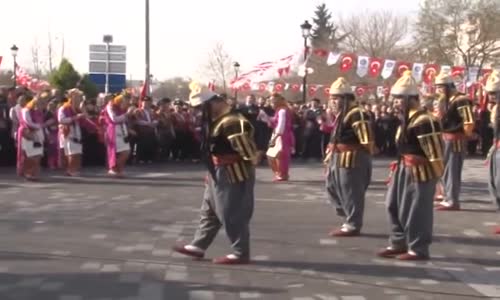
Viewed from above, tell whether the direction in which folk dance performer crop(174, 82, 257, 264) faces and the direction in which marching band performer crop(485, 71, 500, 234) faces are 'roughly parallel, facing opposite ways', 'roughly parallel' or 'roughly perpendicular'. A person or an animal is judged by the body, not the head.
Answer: roughly parallel

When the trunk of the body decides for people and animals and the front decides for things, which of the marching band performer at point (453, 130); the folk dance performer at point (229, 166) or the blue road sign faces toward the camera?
the blue road sign

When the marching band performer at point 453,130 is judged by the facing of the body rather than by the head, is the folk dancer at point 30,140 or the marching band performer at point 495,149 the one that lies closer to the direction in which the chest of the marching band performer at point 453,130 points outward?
the folk dancer

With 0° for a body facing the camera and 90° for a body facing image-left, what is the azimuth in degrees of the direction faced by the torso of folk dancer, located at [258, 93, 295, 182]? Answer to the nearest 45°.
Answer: approximately 90°

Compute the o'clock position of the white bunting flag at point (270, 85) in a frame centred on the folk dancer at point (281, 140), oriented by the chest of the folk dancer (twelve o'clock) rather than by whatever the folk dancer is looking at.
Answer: The white bunting flag is roughly at 3 o'clock from the folk dancer.

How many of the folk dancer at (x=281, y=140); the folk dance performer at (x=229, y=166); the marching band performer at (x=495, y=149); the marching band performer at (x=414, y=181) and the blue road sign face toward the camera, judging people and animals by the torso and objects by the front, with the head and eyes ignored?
1

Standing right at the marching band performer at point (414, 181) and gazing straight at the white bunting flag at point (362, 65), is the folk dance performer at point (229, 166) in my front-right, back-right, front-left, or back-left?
back-left

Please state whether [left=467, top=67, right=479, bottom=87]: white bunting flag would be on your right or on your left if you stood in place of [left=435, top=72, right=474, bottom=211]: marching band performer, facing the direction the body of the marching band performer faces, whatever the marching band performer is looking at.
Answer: on your right

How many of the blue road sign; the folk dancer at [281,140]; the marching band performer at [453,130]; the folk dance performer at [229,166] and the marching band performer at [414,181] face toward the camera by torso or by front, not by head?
1

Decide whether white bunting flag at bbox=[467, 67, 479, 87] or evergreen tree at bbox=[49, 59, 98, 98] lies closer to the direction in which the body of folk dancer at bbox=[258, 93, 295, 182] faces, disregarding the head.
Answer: the evergreen tree

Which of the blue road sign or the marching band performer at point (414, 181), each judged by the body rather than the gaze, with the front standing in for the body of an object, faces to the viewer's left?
the marching band performer

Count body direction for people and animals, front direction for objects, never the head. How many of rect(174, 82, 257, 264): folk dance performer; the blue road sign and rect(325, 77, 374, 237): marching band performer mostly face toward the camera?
1

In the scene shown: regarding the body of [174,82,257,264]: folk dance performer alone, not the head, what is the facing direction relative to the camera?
to the viewer's left

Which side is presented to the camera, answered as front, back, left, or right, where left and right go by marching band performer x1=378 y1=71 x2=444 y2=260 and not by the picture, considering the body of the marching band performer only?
left

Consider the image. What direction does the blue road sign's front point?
toward the camera

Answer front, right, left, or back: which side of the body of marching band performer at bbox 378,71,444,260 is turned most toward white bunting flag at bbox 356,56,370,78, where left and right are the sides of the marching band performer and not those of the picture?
right

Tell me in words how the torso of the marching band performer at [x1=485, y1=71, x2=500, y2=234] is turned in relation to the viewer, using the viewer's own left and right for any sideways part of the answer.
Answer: facing to the left of the viewer
